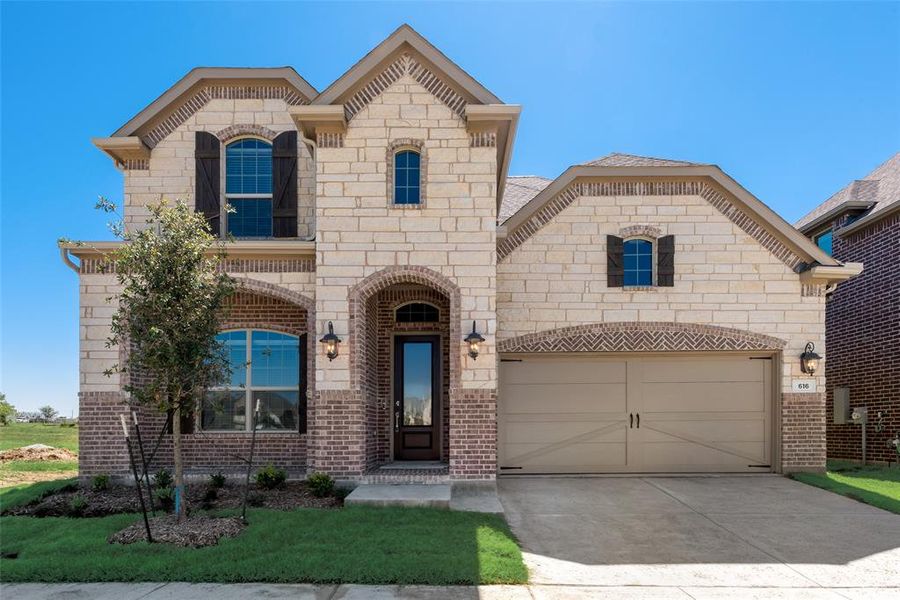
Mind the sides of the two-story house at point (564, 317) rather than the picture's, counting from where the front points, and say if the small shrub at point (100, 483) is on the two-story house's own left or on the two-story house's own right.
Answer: on the two-story house's own right

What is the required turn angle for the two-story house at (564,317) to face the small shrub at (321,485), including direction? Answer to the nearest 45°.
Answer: approximately 45° to its right

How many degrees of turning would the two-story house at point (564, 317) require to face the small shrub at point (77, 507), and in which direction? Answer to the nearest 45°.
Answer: approximately 45° to its right

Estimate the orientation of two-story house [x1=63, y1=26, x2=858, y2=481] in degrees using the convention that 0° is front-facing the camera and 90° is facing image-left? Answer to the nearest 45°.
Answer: approximately 0°
